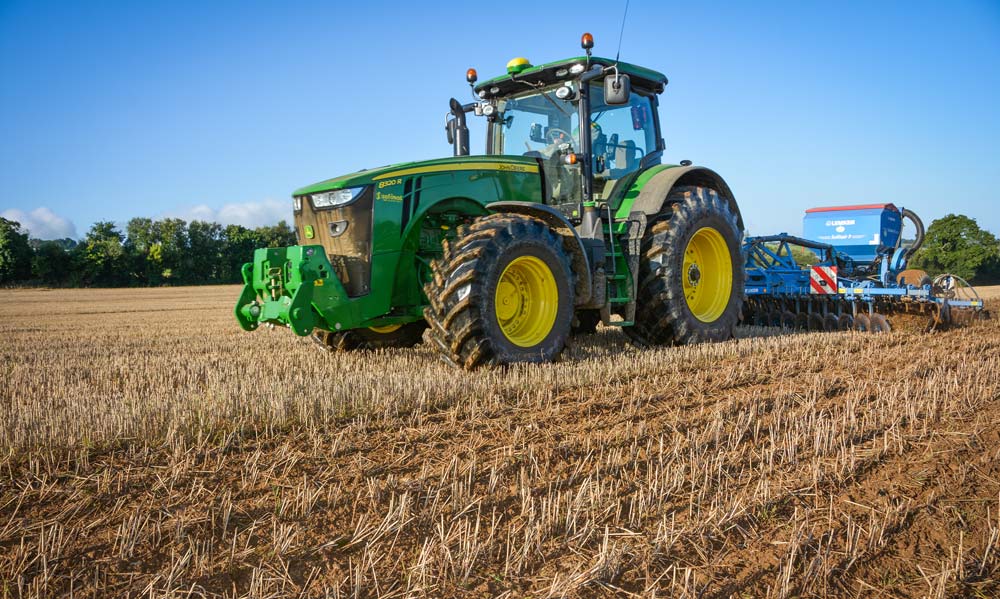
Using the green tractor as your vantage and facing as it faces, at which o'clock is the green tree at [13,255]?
The green tree is roughly at 3 o'clock from the green tractor.

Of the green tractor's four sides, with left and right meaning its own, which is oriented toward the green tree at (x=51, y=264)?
right

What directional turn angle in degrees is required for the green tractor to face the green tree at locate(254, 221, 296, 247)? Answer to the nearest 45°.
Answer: approximately 135° to its right

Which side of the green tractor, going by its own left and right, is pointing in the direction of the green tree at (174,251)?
right

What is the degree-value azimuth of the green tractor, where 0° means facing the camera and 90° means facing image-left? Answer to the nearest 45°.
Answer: approximately 45°

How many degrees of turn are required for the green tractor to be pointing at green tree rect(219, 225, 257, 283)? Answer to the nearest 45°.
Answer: approximately 90° to its right

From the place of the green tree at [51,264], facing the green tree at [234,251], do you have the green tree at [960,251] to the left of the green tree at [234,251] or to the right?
right

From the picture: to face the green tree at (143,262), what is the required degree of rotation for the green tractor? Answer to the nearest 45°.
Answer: approximately 90° to its right

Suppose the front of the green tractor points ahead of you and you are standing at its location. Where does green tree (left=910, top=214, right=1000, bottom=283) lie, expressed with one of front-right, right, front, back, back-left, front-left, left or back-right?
back
